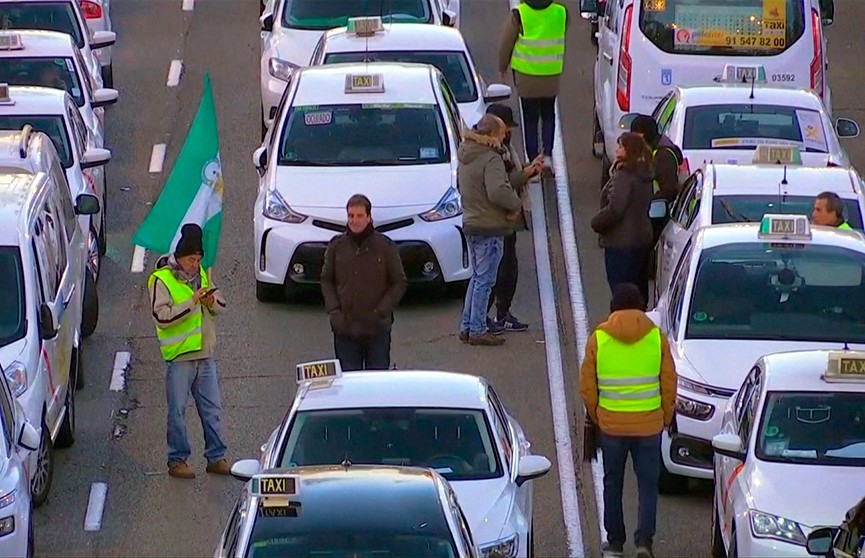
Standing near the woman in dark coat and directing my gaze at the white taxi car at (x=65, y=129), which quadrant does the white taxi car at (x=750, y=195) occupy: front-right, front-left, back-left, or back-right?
back-right

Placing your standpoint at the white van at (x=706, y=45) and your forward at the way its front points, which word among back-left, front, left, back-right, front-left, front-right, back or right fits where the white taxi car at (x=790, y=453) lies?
back

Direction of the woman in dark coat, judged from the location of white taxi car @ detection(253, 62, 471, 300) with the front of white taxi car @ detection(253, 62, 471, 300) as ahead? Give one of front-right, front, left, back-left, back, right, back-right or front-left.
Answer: front-left

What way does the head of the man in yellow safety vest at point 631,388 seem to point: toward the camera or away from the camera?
away from the camera

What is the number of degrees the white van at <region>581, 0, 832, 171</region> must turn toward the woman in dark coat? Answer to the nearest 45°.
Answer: approximately 180°

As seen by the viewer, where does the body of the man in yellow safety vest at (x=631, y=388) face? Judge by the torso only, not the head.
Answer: away from the camera

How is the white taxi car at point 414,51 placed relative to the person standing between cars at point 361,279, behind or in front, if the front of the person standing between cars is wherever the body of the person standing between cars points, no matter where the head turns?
behind

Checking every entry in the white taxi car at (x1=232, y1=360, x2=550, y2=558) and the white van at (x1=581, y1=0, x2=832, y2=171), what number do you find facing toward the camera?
1

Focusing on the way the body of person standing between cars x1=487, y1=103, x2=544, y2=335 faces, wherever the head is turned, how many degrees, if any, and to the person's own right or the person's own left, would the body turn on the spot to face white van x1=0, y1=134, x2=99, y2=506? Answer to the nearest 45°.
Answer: approximately 135° to the person's own right
